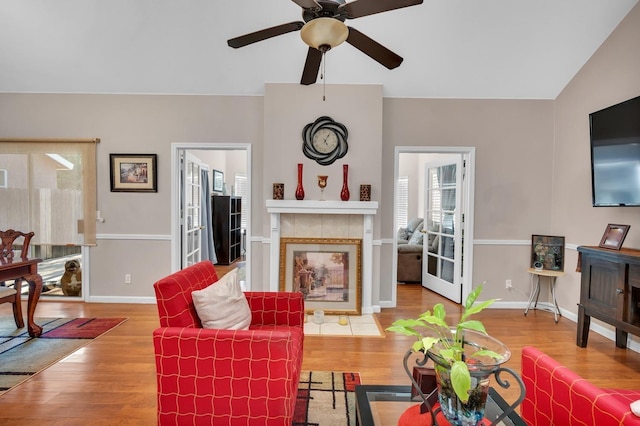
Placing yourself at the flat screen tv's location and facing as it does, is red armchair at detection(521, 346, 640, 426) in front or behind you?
in front

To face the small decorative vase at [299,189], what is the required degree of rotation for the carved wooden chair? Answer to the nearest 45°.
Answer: approximately 90° to its left

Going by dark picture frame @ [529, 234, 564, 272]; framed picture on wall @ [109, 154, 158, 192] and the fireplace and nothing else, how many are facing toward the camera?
3

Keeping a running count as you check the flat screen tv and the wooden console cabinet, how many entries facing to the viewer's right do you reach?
0

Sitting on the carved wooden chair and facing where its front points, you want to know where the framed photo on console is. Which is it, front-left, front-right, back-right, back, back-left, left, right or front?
left

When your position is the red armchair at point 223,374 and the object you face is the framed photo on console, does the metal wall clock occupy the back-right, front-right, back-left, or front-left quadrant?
front-left

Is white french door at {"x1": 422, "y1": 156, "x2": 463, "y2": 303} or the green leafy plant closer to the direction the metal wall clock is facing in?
the green leafy plant

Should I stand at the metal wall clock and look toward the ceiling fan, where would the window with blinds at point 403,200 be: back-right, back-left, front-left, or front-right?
back-left

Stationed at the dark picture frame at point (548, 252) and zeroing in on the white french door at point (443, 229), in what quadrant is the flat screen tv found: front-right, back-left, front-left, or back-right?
back-left

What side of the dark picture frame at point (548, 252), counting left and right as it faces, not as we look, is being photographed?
front

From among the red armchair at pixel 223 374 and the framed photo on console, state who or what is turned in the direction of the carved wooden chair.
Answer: the framed photo on console

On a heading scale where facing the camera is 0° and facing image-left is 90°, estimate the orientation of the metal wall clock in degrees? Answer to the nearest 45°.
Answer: approximately 0°
